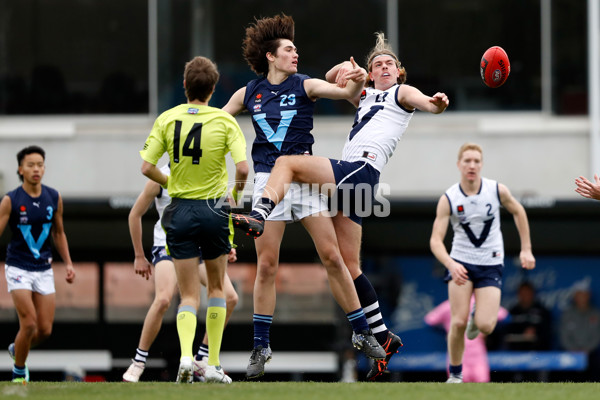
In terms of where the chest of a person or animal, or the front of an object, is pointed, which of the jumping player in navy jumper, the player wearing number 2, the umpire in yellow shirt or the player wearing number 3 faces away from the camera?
the umpire in yellow shirt

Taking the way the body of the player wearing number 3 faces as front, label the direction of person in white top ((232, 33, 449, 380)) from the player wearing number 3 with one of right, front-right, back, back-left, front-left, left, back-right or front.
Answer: front-left

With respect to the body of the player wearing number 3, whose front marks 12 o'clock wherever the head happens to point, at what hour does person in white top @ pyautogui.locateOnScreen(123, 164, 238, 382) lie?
The person in white top is roughly at 10 o'clock from the player wearing number 3.

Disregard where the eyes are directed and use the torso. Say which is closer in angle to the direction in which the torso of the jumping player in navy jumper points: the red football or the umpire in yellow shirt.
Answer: the umpire in yellow shirt

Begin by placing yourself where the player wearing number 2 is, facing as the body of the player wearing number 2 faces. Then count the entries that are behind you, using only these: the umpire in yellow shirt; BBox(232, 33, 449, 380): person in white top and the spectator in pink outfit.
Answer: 1

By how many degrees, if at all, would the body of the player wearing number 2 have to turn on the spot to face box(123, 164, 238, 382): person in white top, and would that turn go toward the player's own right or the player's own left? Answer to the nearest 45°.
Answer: approximately 90° to the player's own right

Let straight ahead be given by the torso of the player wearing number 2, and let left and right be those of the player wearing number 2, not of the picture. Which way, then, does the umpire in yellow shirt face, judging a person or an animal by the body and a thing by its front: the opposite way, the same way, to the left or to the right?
the opposite way

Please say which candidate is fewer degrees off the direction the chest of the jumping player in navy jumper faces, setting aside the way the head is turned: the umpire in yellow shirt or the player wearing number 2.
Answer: the umpire in yellow shirt

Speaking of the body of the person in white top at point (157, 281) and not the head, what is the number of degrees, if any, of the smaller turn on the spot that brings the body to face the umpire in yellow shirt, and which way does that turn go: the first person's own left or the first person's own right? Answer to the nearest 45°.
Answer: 0° — they already face them

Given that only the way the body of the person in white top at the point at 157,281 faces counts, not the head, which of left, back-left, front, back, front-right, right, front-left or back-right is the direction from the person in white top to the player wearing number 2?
left

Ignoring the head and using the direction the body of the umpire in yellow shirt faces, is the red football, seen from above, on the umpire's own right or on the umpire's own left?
on the umpire's own right

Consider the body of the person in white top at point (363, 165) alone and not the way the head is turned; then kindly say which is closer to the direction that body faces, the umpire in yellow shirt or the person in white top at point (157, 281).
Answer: the umpire in yellow shirt

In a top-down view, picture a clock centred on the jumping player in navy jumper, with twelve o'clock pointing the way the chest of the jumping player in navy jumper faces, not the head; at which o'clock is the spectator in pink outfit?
The spectator in pink outfit is roughly at 7 o'clock from the jumping player in navy jumper.

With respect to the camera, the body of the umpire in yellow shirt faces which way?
away from the camera
